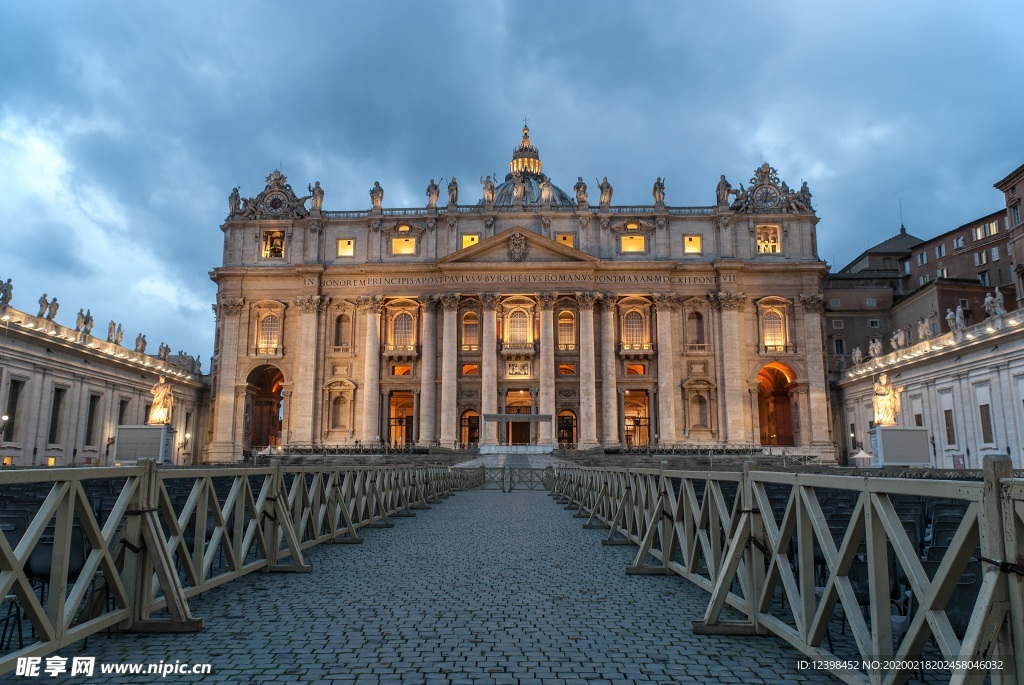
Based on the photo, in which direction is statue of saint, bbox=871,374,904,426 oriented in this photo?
toward the camera

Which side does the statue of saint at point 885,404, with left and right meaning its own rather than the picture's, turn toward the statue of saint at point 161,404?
right
